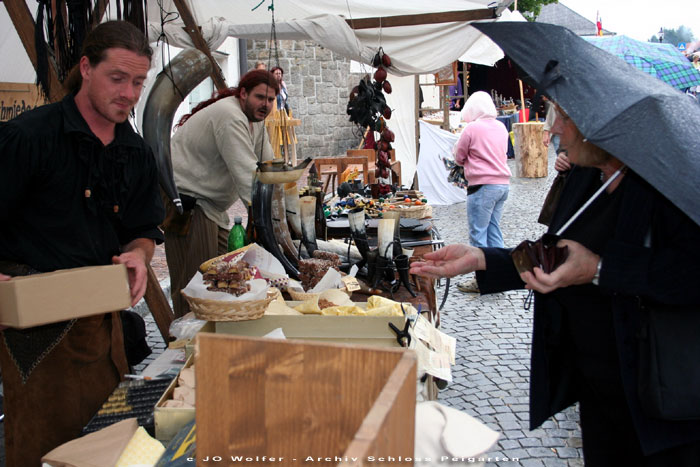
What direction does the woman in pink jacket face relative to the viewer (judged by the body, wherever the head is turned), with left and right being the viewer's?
facing away from the viewer and to the left of the viewer

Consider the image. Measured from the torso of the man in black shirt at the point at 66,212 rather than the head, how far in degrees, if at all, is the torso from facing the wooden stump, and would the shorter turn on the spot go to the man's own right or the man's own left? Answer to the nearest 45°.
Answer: approximately 90° to the man's own left

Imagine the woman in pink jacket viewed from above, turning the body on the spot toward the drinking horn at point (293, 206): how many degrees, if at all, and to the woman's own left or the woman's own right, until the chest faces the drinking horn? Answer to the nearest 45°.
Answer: approximately 135° to the woman's own left

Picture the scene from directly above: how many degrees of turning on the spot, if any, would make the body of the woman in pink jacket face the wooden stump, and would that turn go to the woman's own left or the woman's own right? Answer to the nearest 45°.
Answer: approximately 45° to the woman's own right

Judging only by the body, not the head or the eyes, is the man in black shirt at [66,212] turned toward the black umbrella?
yes

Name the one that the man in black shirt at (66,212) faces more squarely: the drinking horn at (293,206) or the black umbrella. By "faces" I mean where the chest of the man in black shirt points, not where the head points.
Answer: the black umbrella

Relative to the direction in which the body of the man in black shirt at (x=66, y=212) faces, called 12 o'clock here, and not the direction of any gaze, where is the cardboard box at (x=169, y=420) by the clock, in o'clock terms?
The cardboard box is roughly at 1 o'clock from the man in black shirt.

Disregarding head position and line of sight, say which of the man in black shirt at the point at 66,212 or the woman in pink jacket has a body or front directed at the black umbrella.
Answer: the man in black shirt

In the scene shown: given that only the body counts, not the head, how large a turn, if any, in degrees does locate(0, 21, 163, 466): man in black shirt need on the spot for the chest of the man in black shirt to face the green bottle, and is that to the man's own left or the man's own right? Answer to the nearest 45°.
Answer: approximately 90° to the man's own left

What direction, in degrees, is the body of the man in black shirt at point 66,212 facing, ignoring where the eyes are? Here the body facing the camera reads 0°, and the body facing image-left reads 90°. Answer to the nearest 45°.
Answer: approximately 315°

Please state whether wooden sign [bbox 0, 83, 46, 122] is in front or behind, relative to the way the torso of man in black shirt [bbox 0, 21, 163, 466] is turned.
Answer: behind

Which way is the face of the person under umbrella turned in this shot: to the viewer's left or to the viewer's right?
to the viewer's left

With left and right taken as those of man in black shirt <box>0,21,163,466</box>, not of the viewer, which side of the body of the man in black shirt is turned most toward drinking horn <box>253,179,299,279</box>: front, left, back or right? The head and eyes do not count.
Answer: left

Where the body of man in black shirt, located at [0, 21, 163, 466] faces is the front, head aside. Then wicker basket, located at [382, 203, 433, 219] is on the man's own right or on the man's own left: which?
on the man's own left

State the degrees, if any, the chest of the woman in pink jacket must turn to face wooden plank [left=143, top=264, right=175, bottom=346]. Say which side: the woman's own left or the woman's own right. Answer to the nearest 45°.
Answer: approximately 90° to the woman's own left

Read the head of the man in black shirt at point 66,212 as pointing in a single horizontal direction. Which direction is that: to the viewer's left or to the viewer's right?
to the viewer's right
